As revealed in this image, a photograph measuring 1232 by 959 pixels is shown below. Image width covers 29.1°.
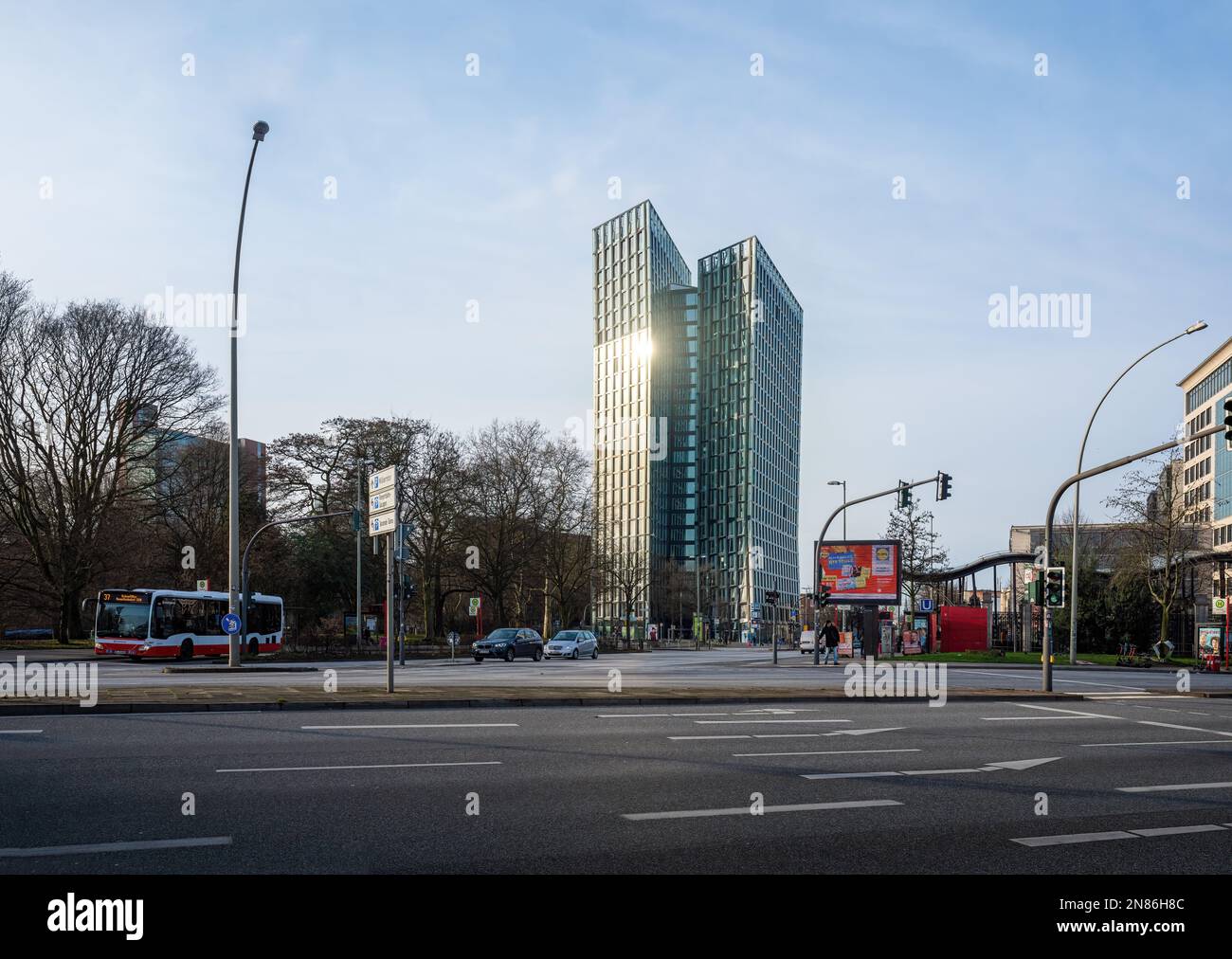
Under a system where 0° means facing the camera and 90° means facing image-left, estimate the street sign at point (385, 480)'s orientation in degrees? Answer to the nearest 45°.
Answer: approximately 45°

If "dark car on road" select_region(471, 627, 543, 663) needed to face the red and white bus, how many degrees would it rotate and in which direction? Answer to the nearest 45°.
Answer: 0° — it already faces it

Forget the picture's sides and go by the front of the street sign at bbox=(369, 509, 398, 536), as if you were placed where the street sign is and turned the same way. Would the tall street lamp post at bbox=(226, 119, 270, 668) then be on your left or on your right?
on your right

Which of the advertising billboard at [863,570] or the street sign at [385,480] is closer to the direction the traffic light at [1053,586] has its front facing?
the street sign

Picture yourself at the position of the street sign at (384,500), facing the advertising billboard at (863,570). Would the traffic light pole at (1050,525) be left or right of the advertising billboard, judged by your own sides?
right

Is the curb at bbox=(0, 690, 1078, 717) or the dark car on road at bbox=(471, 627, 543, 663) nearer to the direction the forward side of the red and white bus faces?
the curb

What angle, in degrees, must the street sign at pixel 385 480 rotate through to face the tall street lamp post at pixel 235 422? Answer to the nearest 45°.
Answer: approximately 135° to its right

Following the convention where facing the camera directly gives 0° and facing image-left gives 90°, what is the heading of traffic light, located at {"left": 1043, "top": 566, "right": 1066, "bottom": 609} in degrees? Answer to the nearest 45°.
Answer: approximately 45°

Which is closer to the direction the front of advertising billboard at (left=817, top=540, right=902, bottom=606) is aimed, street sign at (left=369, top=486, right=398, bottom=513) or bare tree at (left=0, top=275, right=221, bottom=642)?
the street sign
